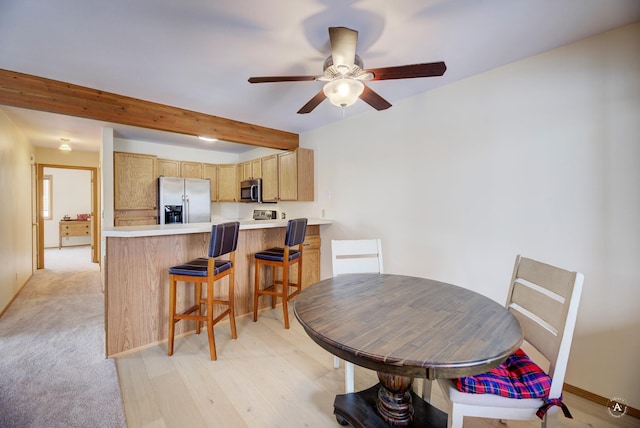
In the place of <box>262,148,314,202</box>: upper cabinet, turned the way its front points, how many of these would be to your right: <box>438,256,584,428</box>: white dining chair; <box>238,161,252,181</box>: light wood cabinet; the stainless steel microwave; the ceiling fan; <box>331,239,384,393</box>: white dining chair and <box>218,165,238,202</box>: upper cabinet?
3

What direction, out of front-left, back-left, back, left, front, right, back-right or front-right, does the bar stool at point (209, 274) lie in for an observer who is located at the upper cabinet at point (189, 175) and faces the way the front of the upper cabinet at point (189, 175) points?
front

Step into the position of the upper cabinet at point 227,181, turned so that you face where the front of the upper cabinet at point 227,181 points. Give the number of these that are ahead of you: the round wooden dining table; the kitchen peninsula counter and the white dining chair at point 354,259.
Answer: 3

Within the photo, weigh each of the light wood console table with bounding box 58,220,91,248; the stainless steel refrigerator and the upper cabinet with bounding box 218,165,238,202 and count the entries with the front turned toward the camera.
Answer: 3

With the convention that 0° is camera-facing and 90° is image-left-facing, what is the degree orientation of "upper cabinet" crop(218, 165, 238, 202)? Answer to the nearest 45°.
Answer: approximately 0°

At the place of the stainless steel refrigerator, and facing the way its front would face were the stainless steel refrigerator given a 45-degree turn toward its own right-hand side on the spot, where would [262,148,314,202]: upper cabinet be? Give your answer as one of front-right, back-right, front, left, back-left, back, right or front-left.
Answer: left

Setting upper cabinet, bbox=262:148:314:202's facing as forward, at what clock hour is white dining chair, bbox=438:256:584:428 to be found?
The white dining chair is roughly at 10 o'clock from the upper cabinet.

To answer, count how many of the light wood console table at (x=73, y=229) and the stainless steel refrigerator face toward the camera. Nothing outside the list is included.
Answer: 2

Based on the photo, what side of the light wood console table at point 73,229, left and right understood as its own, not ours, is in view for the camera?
front

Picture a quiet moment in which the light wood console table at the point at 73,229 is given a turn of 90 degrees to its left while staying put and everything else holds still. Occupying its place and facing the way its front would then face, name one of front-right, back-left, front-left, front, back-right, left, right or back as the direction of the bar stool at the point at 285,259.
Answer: right

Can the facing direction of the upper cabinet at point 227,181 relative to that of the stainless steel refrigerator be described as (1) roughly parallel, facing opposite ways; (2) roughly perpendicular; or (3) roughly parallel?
roughly parallel

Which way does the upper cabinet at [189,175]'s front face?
toward the camera

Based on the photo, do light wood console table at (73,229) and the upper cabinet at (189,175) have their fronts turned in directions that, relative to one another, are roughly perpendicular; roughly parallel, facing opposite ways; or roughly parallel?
roughly parallel

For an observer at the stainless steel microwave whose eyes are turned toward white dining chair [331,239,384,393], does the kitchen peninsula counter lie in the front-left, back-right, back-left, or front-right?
front-right
